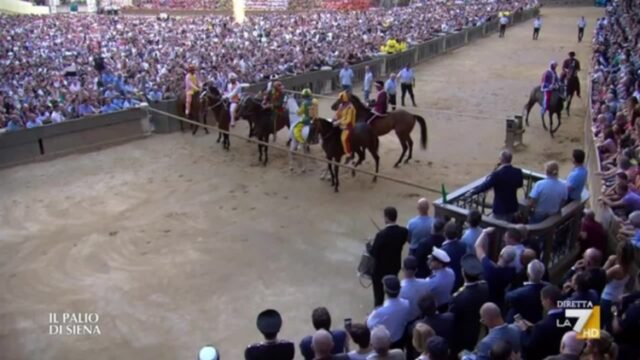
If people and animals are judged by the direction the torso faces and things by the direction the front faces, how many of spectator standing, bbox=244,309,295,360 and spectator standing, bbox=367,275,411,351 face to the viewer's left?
0

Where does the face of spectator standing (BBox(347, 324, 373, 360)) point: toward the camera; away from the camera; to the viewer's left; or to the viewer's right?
away from the camera

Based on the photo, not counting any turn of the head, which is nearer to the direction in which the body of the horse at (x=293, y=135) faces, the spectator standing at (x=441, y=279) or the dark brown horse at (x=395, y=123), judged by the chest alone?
the spectator standing

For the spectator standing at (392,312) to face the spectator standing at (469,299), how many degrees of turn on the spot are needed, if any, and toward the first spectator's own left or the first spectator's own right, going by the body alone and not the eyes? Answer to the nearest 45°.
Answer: approximately 90° to the first spectator's own right

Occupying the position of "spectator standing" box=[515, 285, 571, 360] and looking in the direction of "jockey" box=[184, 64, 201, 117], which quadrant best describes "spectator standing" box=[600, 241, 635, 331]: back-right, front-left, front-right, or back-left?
front-right

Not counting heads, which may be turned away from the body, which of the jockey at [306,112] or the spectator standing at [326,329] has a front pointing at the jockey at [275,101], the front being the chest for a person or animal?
the spectator standing

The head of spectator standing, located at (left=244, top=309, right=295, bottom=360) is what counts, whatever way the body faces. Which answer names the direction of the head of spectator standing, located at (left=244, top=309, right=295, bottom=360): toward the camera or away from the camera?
away from the camera

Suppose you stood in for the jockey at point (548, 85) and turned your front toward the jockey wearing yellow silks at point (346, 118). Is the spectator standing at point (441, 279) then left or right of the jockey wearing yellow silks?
left

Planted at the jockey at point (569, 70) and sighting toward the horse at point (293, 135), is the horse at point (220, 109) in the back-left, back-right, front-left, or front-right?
front-right

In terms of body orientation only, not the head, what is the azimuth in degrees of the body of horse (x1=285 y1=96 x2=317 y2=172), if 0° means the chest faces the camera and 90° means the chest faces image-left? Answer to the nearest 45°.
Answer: approximately 45°

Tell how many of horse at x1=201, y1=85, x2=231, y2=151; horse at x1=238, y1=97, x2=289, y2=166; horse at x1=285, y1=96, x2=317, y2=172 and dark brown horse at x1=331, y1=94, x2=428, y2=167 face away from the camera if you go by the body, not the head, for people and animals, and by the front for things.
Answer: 0

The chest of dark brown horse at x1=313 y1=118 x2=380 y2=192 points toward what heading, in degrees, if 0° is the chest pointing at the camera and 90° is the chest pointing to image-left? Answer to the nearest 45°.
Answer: approximately 45°

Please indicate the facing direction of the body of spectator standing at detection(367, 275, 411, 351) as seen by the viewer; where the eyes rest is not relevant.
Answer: away from the camera

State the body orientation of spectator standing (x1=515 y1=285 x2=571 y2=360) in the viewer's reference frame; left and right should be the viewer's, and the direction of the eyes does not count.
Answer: facing away from the viewer and to the left of the viewer

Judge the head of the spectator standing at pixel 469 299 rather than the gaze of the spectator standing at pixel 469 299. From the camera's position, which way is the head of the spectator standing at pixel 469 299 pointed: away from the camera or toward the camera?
away from the camera

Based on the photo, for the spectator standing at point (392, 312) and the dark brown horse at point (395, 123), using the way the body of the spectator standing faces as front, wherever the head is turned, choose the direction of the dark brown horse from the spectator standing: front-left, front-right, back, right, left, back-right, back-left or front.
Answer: front

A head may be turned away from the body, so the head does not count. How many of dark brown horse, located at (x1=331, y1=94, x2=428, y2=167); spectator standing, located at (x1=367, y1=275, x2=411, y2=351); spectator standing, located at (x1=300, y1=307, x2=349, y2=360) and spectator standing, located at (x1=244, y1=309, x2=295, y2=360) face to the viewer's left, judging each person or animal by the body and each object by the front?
1

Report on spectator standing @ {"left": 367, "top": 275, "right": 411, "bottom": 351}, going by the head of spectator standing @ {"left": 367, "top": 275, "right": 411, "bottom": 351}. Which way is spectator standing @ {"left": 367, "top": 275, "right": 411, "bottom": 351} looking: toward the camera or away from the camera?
away from the camera

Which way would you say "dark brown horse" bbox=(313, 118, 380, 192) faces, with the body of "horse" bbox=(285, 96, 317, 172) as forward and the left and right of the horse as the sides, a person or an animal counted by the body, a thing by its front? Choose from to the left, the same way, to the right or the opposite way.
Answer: the same way

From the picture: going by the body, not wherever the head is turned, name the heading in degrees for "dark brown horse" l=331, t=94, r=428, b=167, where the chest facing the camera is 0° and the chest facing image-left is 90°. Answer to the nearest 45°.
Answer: approximately 90°
